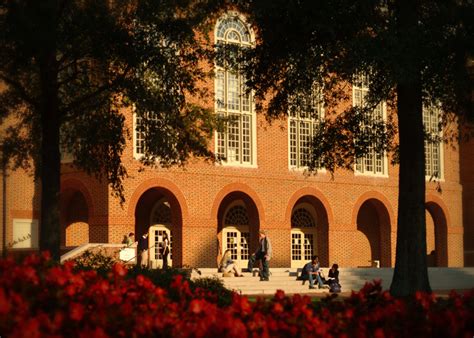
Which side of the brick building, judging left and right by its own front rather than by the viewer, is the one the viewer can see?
front

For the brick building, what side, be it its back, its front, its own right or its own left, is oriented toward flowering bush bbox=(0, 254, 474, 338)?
front

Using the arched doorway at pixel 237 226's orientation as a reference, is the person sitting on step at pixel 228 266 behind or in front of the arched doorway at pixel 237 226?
in front

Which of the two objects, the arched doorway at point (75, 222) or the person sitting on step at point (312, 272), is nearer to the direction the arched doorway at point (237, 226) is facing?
the person sitting on step

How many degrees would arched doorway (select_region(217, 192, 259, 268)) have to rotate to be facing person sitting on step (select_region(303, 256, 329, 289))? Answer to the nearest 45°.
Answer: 0° — it already faces them

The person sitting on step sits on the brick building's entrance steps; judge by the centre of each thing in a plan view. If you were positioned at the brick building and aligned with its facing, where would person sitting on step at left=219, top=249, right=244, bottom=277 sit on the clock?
The person sitting on step is roughly at 12 o'clock from the brick building.

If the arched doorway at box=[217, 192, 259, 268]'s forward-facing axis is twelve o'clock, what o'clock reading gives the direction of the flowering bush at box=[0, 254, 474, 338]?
The flowering bush is roughly at 12 o'clock from the arched doorway.

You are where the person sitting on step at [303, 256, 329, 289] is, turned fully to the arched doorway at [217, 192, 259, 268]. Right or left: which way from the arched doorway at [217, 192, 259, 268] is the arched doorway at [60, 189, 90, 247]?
left

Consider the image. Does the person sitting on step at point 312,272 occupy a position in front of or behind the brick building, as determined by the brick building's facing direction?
in front

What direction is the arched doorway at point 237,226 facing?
toward the camera

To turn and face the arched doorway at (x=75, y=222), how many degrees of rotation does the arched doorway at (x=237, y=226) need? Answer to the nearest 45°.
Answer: approximately 90° to its right
